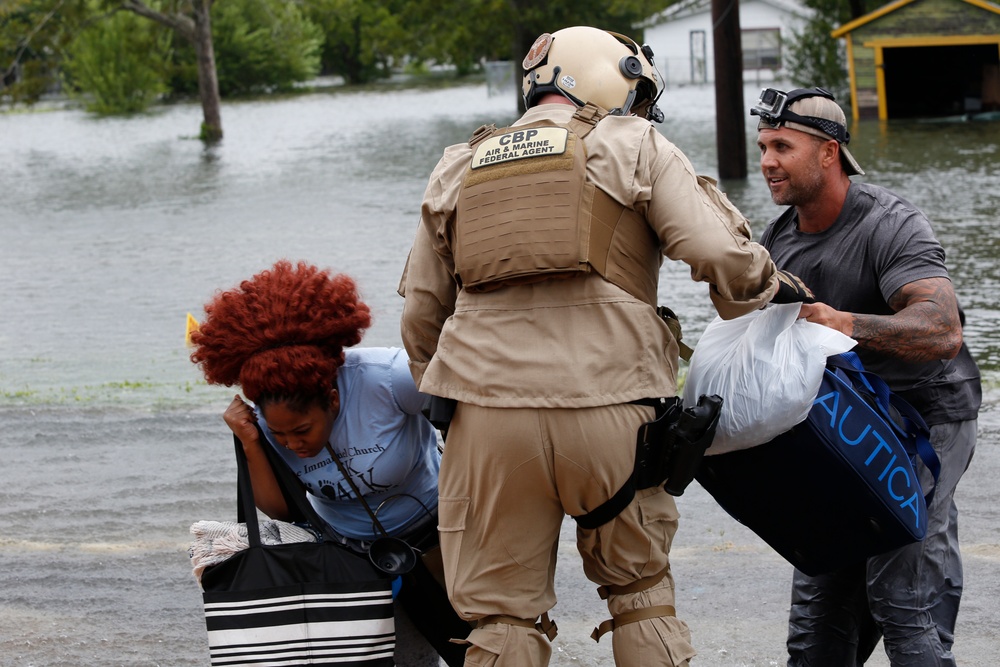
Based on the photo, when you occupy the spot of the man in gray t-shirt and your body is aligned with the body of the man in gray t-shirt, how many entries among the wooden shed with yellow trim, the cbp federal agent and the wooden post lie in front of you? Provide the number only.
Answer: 1

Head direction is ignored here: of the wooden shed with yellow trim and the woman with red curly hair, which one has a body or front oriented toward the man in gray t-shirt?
the wooden shed with yellow trim

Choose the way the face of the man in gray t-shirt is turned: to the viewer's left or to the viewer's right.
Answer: to the viewer's left

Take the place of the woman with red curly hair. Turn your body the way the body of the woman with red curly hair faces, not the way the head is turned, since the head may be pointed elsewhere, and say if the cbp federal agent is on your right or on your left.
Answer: on your left

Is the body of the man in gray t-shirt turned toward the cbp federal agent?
yes

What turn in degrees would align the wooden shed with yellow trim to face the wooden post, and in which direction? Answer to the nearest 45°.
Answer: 0° — it already faces it

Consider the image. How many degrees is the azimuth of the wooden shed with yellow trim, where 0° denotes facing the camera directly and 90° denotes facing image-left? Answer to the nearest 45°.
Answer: approximately 0°

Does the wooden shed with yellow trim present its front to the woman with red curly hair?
yes

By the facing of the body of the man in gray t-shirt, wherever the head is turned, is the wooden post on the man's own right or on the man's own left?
on the man's own right

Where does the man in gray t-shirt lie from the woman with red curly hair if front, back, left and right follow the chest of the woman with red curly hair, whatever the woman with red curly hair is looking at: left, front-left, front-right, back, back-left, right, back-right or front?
back-left
